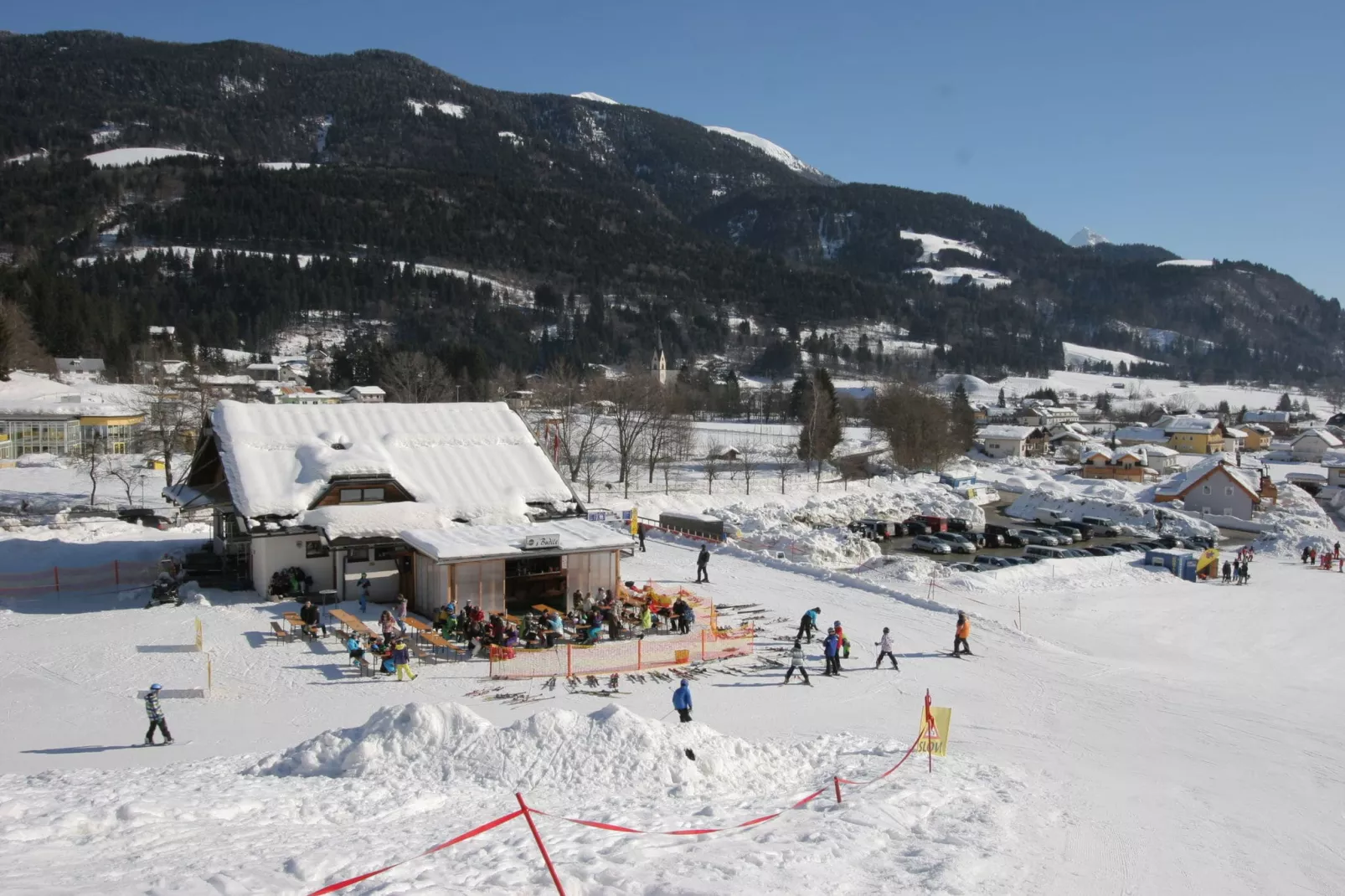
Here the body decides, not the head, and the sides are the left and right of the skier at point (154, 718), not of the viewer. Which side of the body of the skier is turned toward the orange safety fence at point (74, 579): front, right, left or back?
left

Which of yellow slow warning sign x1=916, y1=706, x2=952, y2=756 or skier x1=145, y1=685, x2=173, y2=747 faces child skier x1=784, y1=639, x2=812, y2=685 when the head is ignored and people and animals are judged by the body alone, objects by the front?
the skier

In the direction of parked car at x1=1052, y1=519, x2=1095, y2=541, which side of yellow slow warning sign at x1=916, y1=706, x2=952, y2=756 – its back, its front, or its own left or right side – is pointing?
back

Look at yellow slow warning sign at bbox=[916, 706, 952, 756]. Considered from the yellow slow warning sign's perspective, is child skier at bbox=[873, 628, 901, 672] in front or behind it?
behind

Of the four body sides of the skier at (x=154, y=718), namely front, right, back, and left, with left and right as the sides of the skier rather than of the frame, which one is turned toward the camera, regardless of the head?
right

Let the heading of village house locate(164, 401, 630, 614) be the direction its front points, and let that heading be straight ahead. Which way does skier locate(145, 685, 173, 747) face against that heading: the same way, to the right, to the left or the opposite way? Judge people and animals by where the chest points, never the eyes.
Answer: to the left

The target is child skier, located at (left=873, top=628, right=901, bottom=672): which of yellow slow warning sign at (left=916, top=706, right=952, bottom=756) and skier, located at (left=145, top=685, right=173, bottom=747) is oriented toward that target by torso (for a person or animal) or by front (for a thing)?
the skier

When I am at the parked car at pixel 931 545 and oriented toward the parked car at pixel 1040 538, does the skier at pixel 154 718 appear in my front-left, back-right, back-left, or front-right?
back-right

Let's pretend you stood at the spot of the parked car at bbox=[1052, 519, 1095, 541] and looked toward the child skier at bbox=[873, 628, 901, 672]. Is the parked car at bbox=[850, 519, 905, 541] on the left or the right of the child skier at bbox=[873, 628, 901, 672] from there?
right

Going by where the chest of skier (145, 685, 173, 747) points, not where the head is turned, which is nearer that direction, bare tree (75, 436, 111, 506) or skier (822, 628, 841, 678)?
the skier

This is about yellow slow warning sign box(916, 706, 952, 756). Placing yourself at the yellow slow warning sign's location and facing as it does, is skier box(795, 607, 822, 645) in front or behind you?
behind
